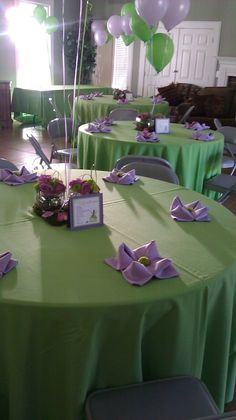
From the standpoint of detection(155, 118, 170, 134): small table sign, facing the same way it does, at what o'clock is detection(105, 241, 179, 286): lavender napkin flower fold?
The lavender napkin flower fold is roughly at 12 o'clock from the small table sign.

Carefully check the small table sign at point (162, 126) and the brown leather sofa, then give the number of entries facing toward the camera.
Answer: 2

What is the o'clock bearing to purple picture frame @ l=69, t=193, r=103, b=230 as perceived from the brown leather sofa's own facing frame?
The purple picture frame is roughly at 12 o'clock from the brown leather sofa.

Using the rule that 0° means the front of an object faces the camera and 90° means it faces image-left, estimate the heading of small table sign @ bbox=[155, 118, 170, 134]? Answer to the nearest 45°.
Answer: approximately 0°

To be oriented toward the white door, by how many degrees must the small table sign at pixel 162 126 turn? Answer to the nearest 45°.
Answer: approximately 180°

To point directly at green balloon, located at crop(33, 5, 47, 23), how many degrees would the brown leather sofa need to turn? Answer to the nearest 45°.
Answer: approximately 90° to its right

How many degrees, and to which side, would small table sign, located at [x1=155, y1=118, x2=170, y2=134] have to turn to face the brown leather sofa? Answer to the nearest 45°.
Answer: approximately 180°

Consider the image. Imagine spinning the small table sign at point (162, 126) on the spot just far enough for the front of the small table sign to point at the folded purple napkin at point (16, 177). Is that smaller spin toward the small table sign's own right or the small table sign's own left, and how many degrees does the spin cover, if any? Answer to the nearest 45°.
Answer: approximately 45° to the small table sign's own right
